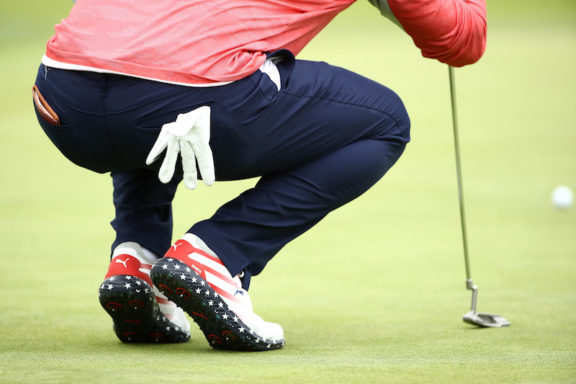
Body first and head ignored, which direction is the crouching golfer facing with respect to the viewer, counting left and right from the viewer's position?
facing away from the viewer and to the right of the viewer

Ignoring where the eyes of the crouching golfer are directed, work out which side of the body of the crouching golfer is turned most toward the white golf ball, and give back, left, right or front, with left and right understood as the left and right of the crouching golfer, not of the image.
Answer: front
